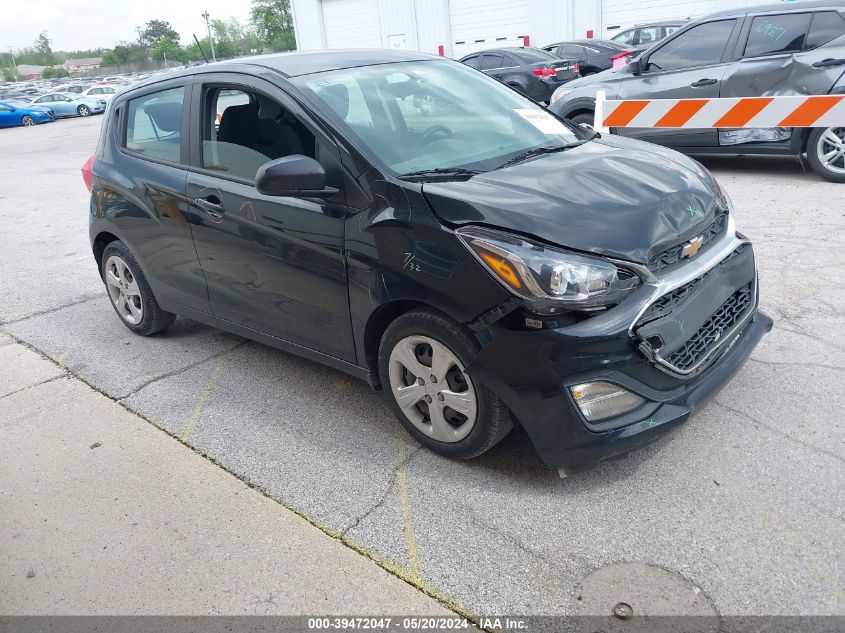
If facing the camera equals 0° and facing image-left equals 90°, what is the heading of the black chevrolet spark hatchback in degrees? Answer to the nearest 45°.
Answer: approximately 315°

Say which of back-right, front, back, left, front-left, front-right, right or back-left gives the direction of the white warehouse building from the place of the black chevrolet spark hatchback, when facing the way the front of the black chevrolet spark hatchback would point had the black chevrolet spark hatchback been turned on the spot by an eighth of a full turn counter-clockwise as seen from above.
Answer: left

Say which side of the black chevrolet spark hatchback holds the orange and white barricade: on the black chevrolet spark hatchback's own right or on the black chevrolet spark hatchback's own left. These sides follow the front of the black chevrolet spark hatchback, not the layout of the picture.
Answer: on the black chevrolet spark hatchback's own left

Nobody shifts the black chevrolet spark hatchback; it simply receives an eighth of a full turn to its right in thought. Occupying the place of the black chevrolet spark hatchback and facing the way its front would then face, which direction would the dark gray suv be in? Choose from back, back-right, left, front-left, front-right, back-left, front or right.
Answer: back-left
